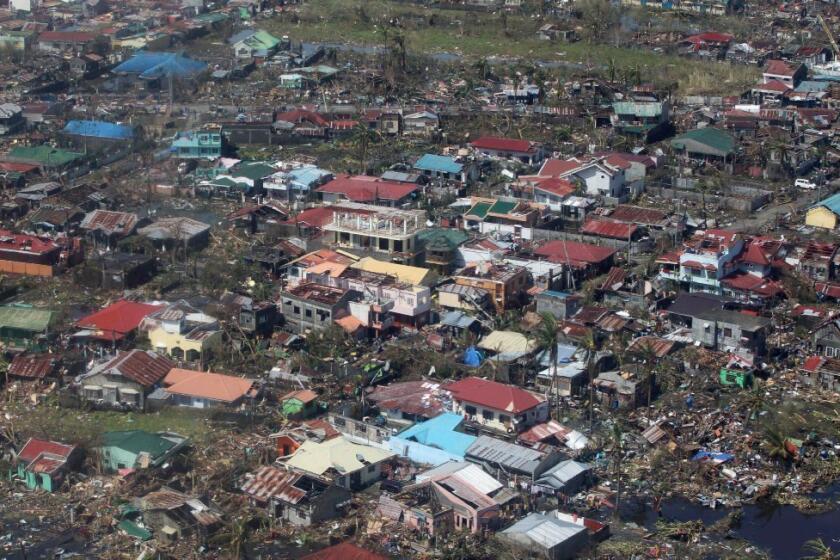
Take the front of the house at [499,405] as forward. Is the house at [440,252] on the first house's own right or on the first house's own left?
on the first house's own right

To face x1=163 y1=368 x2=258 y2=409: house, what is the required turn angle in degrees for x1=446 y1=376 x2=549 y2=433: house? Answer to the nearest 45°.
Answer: approximately 45° to its right

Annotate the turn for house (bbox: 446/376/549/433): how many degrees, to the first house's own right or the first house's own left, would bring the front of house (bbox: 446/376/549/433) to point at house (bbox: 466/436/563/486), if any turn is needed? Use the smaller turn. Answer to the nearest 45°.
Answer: approximately 45° to the first house's own left

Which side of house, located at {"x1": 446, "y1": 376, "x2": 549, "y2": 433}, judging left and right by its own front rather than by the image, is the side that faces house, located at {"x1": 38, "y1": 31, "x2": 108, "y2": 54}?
right

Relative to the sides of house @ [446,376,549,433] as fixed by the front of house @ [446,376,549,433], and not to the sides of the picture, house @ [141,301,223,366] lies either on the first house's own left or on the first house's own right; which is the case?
on the first house's own right

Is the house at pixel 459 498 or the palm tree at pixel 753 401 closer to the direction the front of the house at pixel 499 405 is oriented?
the house

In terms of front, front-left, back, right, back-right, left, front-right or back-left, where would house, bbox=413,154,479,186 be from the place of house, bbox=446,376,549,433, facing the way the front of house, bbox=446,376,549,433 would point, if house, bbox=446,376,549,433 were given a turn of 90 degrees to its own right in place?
front-right

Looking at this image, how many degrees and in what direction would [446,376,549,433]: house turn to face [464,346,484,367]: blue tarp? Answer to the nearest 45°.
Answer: approximately 135° to its right

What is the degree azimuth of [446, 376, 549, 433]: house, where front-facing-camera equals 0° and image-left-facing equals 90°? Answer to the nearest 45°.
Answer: approximately 45°

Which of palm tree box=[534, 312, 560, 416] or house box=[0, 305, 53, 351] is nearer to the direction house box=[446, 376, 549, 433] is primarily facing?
the house

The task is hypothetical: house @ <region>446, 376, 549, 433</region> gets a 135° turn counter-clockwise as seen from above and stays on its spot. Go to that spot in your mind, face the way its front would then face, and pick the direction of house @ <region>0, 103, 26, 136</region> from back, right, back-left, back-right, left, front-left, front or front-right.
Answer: back-left

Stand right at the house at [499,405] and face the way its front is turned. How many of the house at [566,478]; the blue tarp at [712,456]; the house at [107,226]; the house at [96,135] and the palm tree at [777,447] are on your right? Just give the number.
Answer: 2
